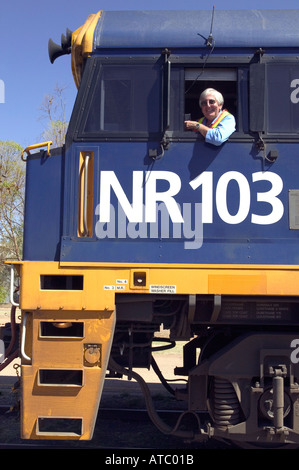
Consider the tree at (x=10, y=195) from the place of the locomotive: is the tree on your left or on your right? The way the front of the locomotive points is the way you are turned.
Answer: on your right

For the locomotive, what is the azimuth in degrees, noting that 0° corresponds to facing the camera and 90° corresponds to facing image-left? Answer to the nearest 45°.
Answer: approximately 90°
